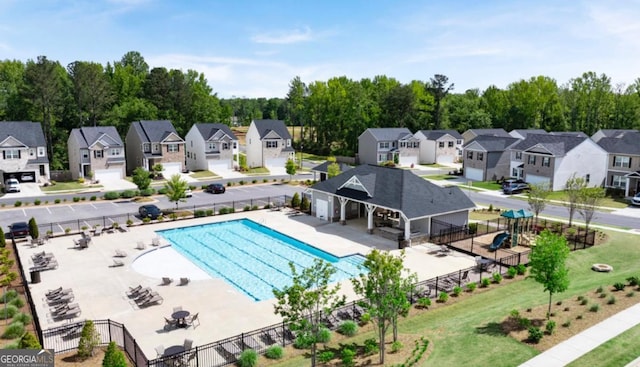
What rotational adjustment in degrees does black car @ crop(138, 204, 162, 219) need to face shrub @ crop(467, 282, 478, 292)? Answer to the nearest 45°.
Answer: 0° — it already faces it

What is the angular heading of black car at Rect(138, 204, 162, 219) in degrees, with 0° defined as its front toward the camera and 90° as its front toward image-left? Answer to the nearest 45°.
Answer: approximately 315°

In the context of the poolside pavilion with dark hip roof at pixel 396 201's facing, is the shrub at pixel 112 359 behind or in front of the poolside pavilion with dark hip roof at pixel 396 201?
in front

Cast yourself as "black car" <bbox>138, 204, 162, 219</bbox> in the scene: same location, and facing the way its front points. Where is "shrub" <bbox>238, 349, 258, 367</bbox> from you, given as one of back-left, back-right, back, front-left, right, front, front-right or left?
front-right

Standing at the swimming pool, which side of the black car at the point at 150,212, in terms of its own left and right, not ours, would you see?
front

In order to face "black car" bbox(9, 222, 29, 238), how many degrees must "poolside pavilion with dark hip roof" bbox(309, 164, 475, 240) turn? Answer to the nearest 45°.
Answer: approximately 45° to its right

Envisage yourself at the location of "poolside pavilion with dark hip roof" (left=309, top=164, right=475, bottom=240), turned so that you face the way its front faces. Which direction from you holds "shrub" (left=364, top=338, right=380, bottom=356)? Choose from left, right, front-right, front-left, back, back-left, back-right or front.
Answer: front-left

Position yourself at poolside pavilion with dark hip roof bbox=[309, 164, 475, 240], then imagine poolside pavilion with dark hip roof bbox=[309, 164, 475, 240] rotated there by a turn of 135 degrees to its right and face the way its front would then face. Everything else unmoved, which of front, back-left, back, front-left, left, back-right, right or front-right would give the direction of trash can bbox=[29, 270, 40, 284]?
back-left

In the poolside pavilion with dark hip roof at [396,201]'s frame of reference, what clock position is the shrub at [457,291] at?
The shrub is roughly at 10 o'clock from the poolside pavilion with dark hip roof.

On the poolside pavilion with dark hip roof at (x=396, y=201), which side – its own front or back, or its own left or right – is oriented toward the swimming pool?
front
